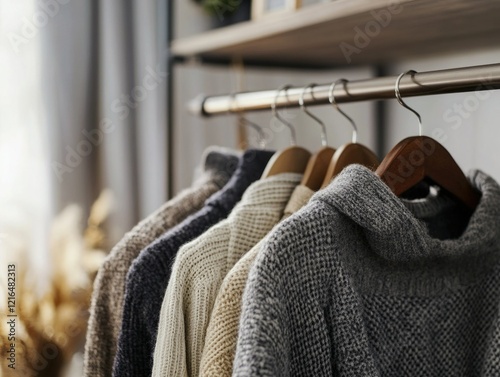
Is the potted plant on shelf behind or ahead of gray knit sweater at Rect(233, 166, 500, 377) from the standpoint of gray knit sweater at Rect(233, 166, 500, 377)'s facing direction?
behind
